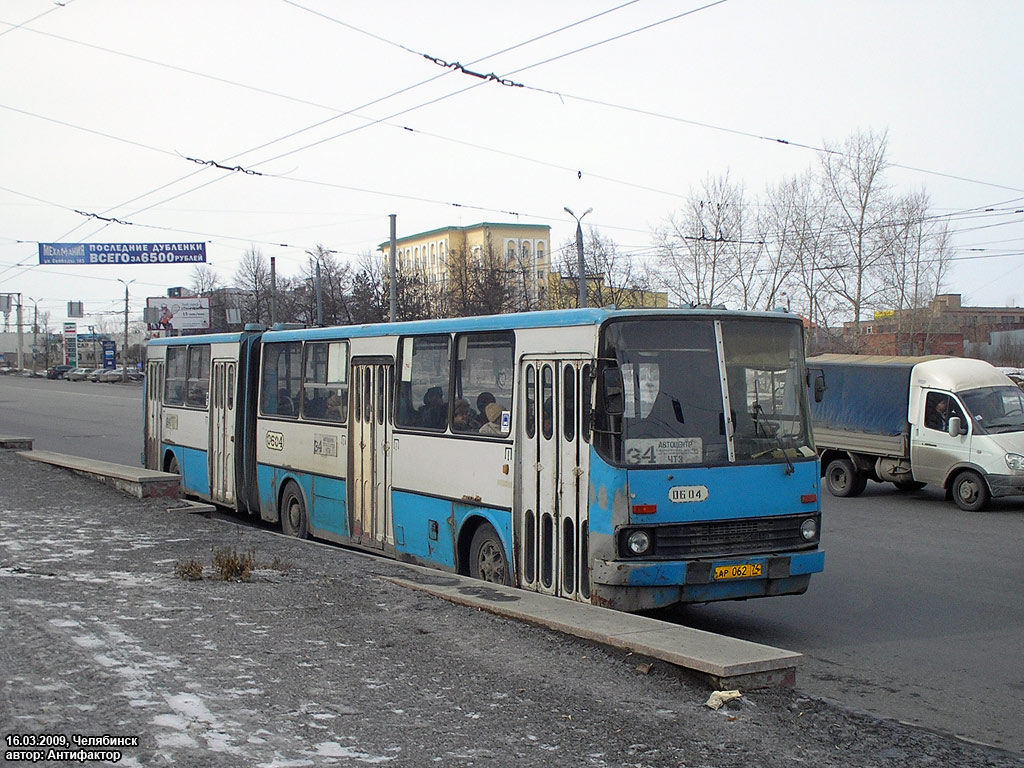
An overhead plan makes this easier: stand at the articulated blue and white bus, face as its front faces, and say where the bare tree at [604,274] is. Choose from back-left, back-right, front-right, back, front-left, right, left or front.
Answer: back-left

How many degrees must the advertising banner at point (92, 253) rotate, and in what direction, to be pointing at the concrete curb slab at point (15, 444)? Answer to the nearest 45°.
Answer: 0° — it already faces it

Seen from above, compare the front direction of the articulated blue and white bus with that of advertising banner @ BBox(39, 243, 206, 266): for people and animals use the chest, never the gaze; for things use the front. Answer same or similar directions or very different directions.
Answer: same or similar directions

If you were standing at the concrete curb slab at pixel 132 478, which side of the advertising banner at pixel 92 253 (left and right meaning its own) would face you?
front

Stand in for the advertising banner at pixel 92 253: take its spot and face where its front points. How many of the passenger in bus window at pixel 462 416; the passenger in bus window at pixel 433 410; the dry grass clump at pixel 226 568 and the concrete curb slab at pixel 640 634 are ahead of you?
4

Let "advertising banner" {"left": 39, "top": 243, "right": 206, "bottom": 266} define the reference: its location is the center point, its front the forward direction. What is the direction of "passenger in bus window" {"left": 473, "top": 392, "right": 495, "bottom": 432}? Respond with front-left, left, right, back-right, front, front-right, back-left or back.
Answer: front

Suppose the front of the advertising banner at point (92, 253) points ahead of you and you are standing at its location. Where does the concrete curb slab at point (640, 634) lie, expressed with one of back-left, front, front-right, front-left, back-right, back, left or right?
front

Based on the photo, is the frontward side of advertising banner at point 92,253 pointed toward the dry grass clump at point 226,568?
yes

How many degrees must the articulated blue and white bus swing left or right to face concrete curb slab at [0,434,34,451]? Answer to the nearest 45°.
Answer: approximately 180°

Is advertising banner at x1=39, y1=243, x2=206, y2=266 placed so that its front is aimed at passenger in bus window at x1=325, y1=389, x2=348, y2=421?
yes

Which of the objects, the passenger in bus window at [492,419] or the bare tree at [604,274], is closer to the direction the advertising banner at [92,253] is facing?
the passenger in bus window

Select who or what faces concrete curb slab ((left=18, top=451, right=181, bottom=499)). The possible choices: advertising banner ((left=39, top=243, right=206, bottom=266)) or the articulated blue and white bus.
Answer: the advertising banner

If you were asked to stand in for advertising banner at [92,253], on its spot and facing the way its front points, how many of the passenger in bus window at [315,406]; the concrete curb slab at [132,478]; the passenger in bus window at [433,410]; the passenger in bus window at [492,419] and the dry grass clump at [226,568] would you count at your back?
0

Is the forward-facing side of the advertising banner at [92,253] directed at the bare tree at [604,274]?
no

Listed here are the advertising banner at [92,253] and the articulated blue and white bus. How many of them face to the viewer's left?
0

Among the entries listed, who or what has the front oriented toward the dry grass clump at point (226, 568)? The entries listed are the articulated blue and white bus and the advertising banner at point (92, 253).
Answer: the advertising banner

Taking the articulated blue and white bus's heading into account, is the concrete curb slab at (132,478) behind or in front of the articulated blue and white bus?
behind

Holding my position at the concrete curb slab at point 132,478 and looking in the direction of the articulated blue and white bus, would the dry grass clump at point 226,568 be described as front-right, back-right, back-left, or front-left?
front-right

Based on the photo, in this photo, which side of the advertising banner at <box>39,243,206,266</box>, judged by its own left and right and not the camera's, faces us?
front
